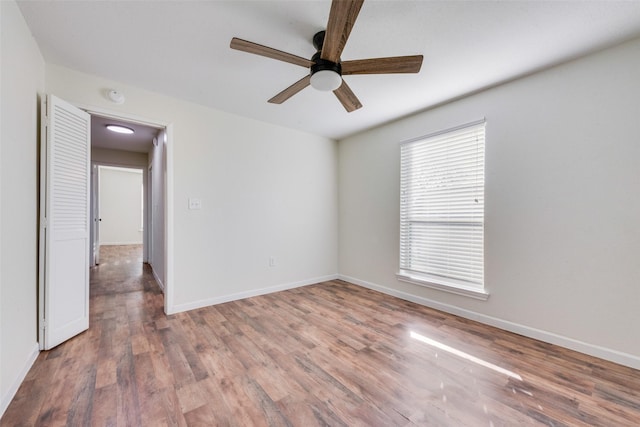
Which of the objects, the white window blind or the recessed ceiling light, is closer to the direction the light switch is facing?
the white window blind

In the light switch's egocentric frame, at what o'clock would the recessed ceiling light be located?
The recessed ceiling light is roughly at 5 o'clock from the light switch.

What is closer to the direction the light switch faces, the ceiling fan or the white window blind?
the ceiling fan

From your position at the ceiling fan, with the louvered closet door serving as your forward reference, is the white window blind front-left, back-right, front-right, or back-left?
back-right

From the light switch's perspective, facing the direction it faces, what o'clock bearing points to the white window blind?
The white window blind is roughly at 10 o'clock from the light switch.

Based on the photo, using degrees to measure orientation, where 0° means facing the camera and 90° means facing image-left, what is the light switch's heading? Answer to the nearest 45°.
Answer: approximately 0°

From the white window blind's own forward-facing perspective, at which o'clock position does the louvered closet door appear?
The louvered closet door is roughly at 12 o'clock from the white window blind.

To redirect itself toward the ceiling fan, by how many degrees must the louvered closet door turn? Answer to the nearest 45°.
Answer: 0° — it already faces it

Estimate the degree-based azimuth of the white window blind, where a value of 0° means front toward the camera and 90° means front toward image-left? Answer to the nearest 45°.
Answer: approximately 45°

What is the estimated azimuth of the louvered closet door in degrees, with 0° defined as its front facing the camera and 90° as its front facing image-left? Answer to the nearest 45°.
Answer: approximately 315°

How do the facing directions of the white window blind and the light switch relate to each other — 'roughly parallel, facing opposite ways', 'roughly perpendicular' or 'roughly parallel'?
roughly perpendicular
